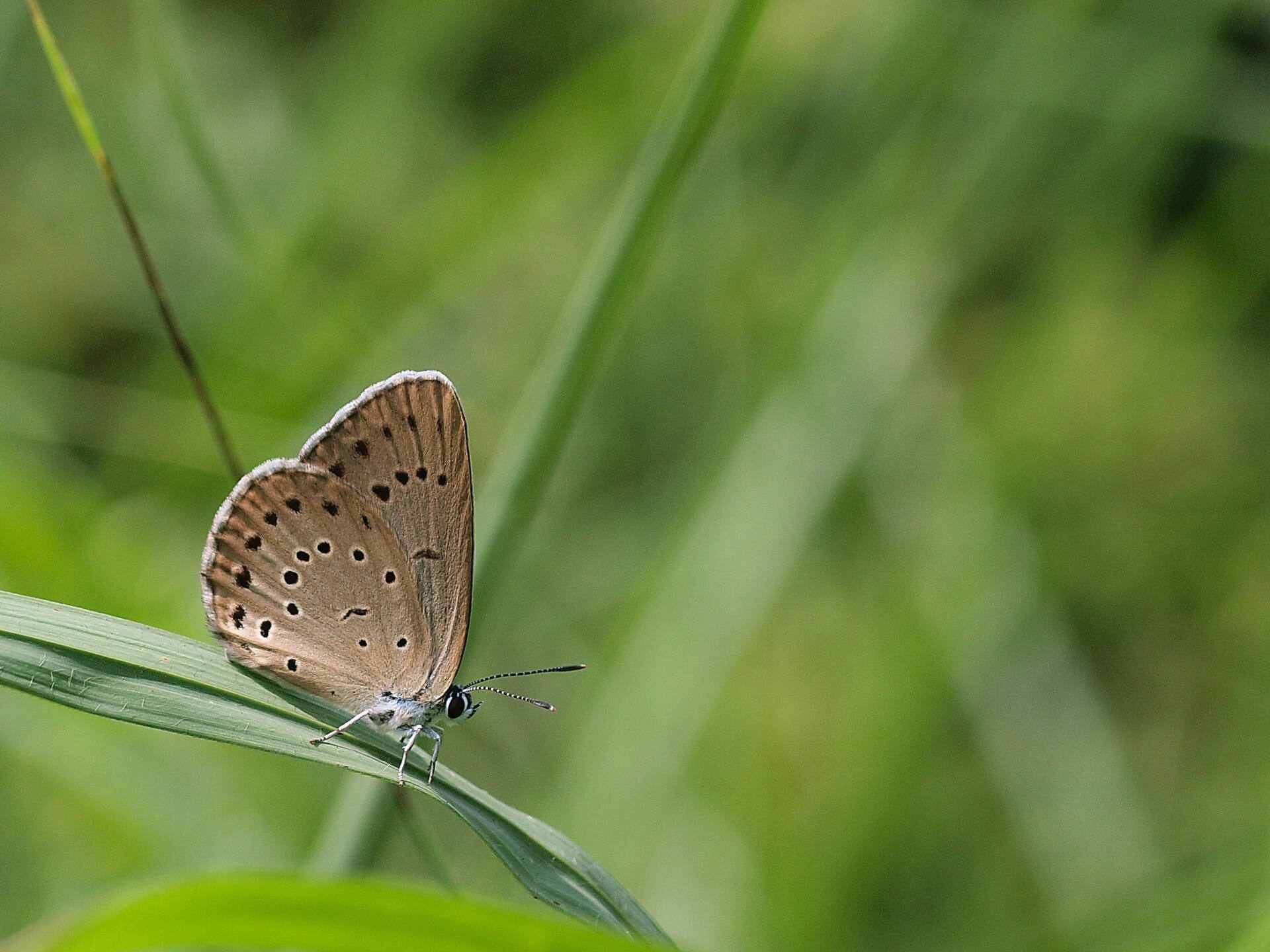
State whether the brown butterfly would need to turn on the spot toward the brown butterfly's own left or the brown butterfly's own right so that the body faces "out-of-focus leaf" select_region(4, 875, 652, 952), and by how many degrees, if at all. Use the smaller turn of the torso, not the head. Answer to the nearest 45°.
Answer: approximately 90° to the brown butterfly's own right

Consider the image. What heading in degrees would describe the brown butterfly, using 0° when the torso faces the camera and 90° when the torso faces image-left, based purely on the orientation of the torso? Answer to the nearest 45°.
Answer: approximately 270°
